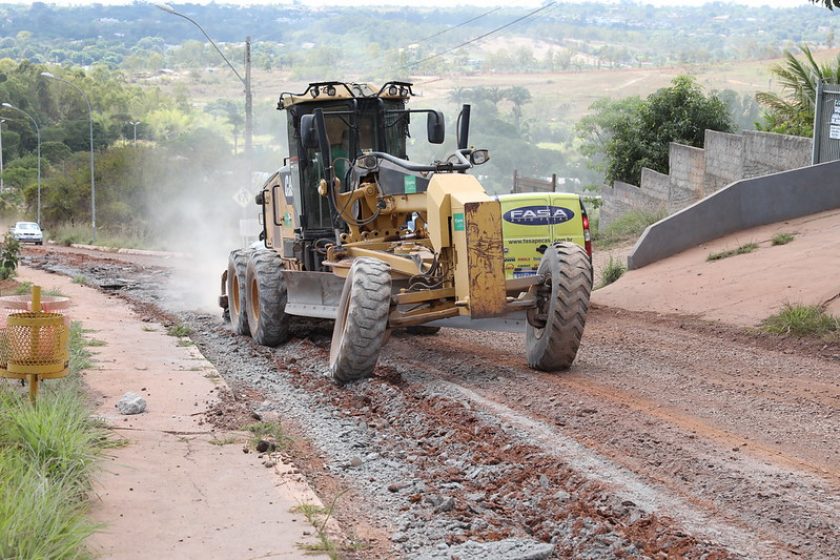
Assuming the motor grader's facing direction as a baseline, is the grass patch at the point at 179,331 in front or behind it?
behind

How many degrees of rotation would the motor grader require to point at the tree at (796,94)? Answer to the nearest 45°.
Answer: approximately 90° to its left

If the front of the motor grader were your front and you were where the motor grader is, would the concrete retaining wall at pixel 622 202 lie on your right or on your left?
on your left

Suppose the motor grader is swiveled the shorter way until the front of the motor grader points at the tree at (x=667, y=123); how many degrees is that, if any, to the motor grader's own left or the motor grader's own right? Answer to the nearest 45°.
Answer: approximately 90° to the motor grader's own left

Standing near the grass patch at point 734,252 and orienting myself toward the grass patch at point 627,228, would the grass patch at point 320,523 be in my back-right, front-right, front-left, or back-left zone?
back-left

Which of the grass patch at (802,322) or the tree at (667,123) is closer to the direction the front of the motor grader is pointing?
the grass patch

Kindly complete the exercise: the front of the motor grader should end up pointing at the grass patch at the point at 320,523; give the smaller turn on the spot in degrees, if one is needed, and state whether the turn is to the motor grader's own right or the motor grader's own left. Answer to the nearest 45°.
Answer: approximately 45° to the motor grader's own right

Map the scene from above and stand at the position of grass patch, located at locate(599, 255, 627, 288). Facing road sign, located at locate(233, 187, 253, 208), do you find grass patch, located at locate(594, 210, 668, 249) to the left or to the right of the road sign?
right

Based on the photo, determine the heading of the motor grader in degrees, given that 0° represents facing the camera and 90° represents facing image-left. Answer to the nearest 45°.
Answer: approximately 315°

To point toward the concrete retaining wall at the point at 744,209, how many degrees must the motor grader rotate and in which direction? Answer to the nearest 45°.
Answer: approximately 90° to its left

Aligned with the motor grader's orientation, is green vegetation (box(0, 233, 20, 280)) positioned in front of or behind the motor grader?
behind

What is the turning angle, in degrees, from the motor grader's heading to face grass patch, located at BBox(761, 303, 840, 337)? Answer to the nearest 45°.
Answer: approximately 45° to its left

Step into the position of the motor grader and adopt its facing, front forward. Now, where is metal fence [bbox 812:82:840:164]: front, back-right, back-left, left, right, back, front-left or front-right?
left
